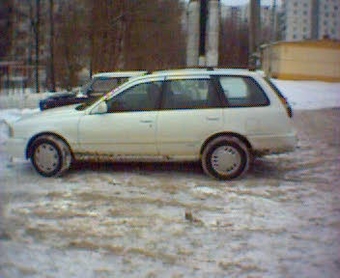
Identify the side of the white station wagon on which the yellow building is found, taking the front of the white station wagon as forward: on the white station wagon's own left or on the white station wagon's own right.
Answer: on the white station wagon's own right

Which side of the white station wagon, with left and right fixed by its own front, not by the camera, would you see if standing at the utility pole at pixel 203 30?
right

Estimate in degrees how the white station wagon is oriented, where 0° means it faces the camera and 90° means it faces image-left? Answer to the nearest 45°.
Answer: approximately 90°
